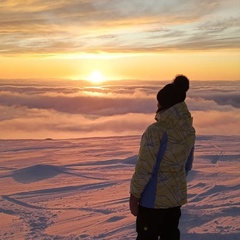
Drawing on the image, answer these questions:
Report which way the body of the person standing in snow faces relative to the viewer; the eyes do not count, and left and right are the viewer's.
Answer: facing away from the viewer and to the left of the viewer

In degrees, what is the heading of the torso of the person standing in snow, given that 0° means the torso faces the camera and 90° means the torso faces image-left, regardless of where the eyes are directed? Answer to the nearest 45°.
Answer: approximately 135°
